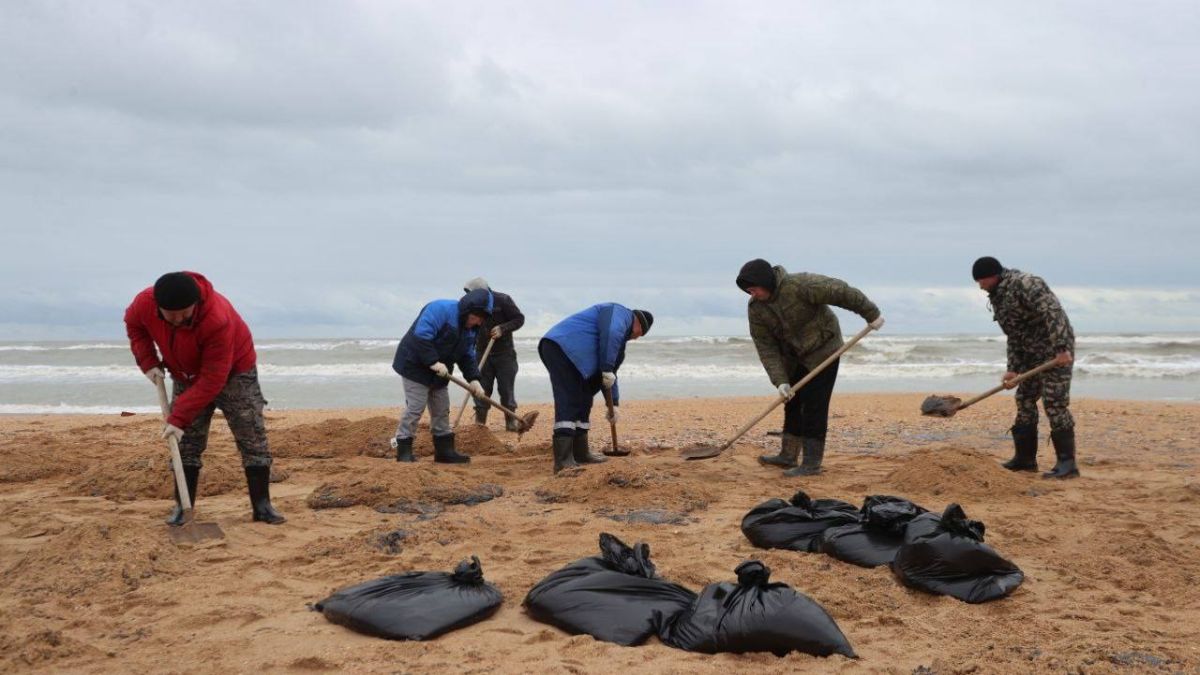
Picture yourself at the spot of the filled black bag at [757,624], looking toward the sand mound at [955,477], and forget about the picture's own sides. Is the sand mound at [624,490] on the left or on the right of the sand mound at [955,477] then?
left

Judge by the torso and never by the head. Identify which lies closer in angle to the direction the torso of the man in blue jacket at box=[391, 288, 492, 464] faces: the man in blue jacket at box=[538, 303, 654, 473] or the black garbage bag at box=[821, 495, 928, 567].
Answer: the man in blue jacket

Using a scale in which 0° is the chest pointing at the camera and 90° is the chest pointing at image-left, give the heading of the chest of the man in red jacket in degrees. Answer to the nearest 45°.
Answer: approximately 45°

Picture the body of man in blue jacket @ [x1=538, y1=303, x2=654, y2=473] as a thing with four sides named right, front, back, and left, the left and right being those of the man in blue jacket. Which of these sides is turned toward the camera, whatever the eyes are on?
right

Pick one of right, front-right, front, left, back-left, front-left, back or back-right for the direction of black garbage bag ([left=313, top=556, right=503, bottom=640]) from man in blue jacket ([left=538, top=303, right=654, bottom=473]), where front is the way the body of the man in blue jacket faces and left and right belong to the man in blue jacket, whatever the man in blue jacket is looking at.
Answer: right

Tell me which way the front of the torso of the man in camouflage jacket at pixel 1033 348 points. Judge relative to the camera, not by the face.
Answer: to the viewer's left

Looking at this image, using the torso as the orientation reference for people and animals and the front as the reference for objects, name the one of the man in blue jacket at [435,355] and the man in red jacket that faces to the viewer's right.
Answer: the man in blue jacket

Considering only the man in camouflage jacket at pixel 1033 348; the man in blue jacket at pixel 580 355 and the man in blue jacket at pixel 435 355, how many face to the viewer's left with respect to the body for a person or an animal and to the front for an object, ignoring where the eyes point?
1

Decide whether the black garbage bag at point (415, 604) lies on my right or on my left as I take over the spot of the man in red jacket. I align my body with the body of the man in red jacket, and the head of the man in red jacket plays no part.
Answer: on my left

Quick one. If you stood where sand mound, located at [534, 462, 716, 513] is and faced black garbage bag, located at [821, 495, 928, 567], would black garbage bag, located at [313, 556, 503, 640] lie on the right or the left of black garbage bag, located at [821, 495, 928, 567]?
right

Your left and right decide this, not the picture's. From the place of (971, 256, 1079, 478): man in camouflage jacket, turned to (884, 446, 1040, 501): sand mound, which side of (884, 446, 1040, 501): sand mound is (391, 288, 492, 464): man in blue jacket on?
right
